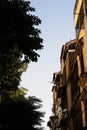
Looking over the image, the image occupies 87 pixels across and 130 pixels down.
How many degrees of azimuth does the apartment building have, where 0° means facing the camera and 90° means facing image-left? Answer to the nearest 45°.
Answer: approximately 90°

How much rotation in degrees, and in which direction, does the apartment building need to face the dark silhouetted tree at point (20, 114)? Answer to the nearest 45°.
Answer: approximately 45° to its left

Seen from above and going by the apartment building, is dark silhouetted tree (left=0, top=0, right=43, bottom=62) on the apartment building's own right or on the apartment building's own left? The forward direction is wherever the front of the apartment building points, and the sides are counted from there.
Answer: on the apartment building's own left
